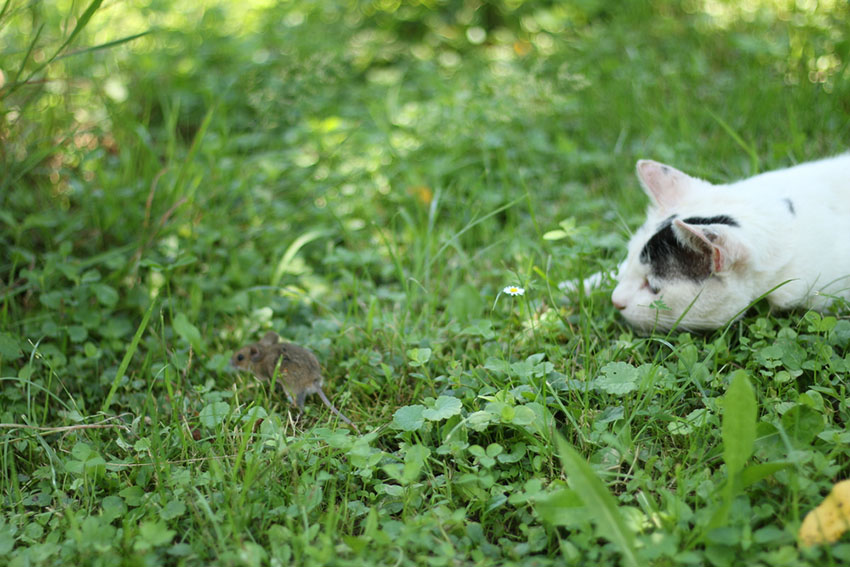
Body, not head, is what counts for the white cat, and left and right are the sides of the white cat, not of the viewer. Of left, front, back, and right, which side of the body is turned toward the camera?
left

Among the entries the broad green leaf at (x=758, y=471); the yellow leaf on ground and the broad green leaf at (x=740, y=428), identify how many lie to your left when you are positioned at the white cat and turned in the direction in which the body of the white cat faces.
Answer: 3

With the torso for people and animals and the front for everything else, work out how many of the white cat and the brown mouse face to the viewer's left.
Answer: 2

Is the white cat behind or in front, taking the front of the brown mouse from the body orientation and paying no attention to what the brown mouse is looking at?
behind

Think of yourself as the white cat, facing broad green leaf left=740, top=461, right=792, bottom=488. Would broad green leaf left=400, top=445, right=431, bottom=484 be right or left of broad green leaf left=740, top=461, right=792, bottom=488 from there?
right

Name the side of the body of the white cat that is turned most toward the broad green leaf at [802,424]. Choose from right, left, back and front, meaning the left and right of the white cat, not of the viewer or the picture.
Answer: left

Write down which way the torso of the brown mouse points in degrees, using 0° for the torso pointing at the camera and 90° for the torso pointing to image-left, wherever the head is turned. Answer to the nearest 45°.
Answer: approximately 90°
